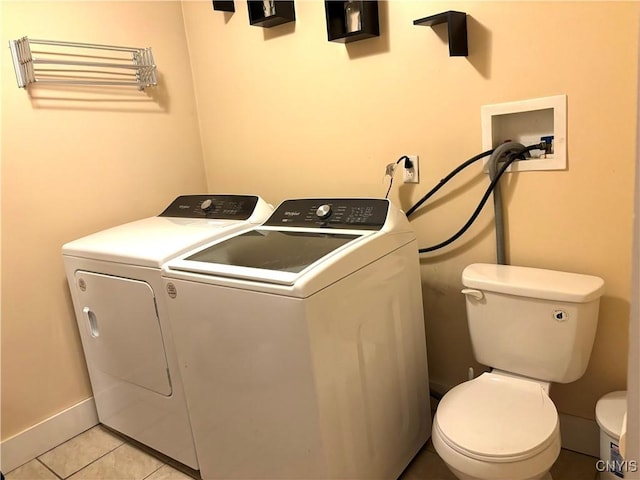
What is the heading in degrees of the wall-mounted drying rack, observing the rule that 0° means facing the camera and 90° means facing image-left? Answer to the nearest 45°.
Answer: approximately 315°

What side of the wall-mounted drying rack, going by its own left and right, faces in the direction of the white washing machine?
front

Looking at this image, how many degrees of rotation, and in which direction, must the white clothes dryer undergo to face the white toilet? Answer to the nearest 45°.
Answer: approximately 90° to its left

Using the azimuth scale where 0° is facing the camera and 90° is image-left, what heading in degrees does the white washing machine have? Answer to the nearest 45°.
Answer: approximately 45°

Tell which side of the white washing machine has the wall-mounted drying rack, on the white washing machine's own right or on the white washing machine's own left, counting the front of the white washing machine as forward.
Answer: on the white washing machine's own right

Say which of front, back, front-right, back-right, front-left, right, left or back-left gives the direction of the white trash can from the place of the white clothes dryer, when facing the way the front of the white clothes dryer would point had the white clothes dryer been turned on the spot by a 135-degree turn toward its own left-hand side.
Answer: front-right

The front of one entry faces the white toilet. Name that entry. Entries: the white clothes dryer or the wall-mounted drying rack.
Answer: the wall-mounted drying rack

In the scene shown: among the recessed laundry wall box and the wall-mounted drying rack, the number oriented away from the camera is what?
0
